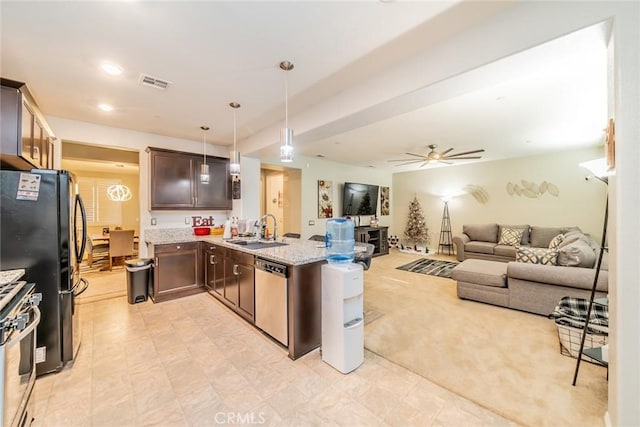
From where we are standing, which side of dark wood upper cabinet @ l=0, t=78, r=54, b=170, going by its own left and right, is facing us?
right

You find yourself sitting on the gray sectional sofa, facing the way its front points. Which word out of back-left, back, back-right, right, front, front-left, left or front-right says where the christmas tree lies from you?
right

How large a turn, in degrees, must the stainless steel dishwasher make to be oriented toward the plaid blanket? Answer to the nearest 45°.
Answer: approximately 135° to its left

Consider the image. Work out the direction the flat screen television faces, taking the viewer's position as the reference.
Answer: facing the viewer and to the right of the viewer

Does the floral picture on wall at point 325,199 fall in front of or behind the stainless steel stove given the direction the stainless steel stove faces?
in front

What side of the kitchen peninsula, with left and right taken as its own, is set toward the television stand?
back

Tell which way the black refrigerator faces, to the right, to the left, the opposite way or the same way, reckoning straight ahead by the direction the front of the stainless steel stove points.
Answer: the same way

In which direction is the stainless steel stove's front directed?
to the viewer's right

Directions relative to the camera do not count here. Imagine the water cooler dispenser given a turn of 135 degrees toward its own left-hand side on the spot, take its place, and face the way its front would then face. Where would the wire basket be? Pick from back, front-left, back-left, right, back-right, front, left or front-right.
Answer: right

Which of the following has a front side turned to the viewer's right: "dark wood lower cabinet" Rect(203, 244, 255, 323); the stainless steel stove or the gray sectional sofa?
the stainless steel stove

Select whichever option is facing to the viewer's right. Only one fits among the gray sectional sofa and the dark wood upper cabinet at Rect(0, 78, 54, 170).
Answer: the dark wood upper cabinet

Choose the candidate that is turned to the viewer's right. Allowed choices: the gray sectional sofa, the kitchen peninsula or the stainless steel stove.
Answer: the stainless steel stove

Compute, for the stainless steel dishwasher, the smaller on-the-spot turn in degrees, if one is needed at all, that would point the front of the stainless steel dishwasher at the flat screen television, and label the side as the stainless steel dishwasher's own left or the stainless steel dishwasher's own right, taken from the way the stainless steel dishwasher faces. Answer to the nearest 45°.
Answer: approximately 180°

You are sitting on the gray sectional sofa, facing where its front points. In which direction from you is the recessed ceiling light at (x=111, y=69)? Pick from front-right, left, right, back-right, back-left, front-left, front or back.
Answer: front

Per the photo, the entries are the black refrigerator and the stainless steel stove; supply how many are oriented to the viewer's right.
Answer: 2

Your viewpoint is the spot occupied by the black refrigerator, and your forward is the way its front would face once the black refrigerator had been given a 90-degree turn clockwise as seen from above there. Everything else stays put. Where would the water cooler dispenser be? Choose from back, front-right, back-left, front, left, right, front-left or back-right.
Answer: front-left

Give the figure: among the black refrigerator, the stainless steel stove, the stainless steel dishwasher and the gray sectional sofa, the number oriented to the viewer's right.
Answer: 2

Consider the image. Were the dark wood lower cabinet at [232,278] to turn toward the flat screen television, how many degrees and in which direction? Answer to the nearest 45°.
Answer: approximately 180°
